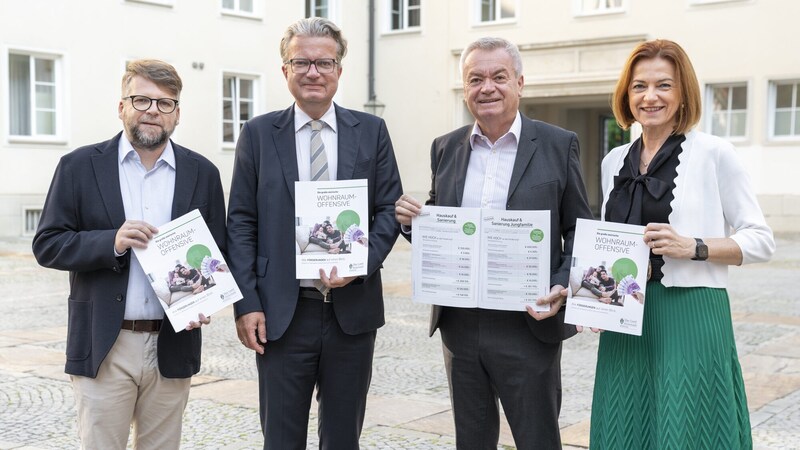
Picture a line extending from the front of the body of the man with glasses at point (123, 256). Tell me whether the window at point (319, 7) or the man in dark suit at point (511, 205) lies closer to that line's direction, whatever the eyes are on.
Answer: the man in dark suit

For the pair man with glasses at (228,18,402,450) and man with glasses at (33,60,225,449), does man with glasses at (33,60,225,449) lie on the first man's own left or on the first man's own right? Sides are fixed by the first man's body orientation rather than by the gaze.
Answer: on the first man's own right

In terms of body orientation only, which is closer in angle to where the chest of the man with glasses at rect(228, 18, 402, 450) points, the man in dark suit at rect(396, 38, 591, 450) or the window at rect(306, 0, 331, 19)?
the man in dark suit

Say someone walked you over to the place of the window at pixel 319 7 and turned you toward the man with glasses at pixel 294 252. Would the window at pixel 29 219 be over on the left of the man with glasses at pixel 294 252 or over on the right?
right

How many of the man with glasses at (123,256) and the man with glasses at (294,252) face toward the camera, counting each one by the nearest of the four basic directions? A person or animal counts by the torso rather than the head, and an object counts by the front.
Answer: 2

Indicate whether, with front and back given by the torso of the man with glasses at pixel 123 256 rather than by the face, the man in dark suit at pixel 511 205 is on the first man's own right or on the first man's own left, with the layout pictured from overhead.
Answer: on the first man's own left

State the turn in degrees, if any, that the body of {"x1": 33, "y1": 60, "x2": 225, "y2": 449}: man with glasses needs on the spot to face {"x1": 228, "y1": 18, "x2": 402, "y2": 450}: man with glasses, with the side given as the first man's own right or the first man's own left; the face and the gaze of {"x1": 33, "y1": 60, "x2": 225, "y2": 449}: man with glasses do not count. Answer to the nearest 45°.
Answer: approximately 90° to the first man's own left

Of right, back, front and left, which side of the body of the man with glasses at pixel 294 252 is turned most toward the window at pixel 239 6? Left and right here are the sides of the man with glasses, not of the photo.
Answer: back

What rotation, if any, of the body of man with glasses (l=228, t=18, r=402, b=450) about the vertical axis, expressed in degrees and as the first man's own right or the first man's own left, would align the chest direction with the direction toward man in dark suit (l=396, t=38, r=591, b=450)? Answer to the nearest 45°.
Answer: approximately 90° to the first man's own left

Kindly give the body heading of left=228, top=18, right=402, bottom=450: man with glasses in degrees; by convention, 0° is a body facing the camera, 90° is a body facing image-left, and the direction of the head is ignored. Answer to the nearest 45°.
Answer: approximately 0°

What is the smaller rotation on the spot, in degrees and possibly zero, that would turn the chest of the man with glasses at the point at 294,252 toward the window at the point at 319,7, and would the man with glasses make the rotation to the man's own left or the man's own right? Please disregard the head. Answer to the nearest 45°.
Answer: approximately 180°

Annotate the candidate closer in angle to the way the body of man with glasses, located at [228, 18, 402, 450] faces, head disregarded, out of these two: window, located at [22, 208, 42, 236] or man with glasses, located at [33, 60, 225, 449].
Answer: the man with glasses
